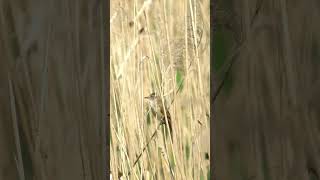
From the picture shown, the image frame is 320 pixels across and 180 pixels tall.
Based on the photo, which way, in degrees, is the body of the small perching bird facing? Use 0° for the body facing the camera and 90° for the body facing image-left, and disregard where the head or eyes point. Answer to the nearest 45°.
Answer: approximately 90°
